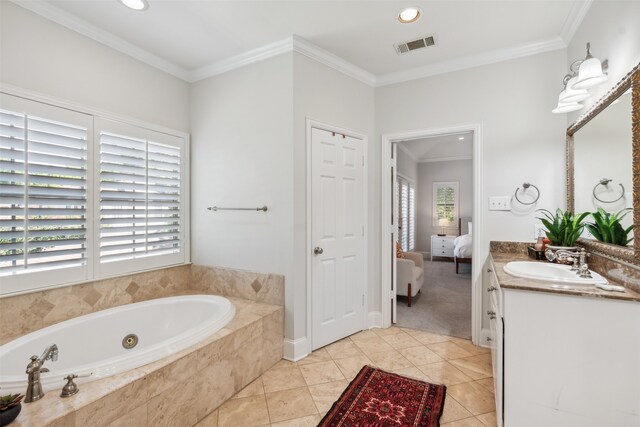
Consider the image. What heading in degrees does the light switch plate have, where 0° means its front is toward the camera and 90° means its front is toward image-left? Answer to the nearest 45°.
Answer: approximately 0°

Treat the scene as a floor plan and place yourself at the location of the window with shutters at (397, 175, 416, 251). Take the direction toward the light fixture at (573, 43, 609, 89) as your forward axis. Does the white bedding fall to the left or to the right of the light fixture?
left

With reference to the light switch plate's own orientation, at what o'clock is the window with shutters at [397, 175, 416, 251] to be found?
The window with shutters is roughly at 5 o'clock from the light switch plate.

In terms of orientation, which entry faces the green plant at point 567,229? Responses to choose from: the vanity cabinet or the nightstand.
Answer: the nightstand

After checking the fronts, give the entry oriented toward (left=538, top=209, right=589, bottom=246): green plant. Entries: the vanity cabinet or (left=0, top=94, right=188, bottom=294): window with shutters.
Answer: the window with shutters

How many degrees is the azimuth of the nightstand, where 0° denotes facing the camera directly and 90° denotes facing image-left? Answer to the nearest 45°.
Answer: approximately 0°

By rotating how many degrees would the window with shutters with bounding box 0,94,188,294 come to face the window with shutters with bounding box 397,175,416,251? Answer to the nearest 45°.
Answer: approximately 45° to its left

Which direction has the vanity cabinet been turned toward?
to the viewer's left

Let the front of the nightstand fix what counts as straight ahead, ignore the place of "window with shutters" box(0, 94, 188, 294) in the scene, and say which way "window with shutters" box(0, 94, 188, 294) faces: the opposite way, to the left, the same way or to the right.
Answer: to the left
